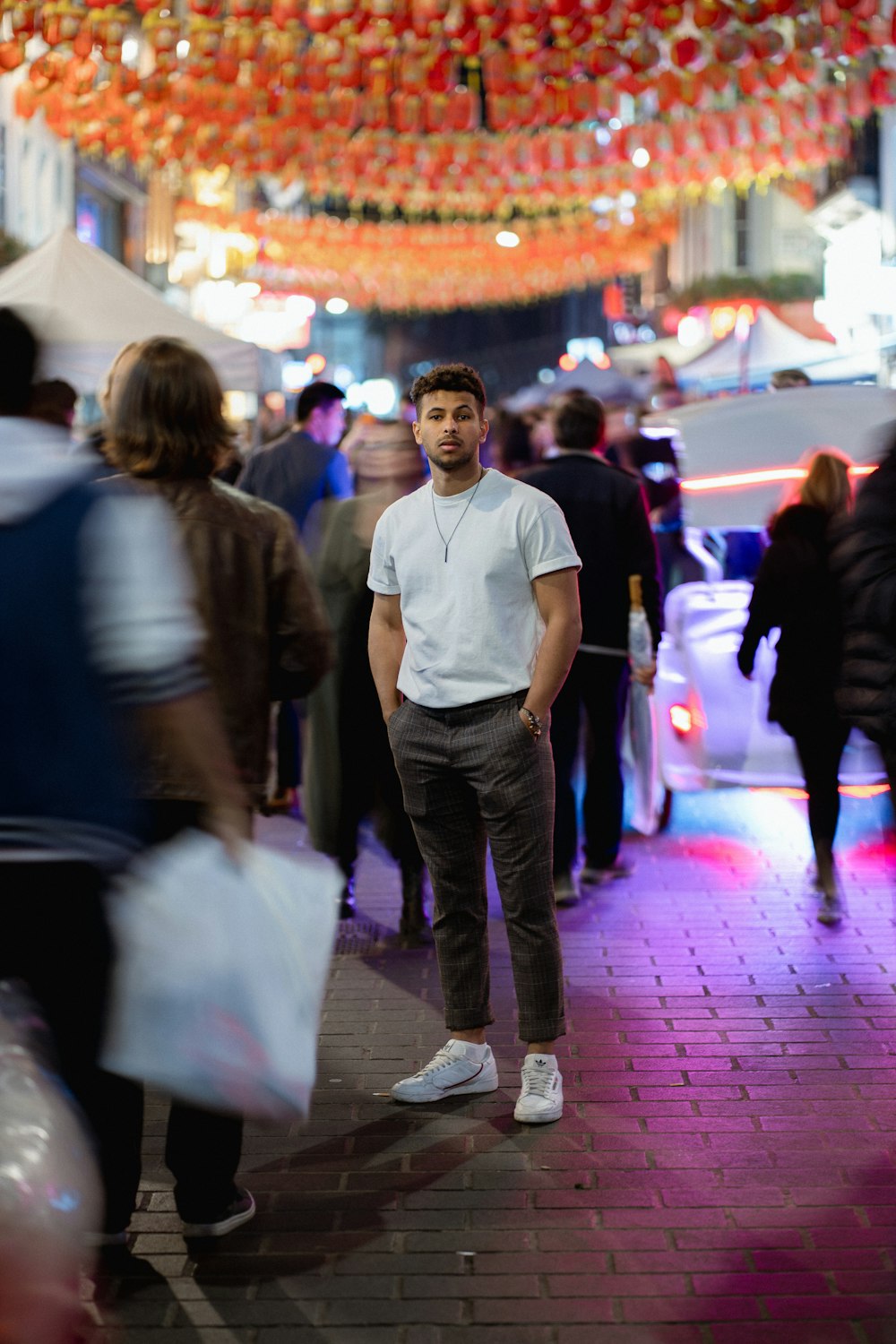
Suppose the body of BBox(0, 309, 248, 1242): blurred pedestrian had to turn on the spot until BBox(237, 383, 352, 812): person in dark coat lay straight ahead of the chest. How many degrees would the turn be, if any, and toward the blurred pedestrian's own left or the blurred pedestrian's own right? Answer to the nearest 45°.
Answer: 0° — they already face them

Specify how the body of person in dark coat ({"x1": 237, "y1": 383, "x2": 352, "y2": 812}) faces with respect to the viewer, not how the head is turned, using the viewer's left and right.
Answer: facing away from the viewer and to the right of the viewer

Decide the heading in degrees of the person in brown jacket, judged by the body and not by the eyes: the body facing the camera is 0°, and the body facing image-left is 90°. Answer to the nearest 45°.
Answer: approximately 180°

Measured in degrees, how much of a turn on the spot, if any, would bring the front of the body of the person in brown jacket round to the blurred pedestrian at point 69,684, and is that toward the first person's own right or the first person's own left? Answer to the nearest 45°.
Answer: approximately 180°

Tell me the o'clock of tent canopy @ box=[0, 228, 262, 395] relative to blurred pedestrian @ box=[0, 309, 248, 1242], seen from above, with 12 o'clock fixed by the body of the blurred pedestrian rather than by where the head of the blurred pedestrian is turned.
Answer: The tent canopy is roughly at 12 o'clock from the blurred pedestrian.

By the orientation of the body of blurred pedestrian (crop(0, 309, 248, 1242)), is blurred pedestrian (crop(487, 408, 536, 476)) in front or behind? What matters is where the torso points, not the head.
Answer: in front

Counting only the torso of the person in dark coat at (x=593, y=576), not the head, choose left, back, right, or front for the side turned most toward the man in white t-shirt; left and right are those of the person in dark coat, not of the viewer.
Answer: back

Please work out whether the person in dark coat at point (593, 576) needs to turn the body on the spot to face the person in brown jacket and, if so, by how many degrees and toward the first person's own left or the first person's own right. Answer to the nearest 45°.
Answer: approximately 180°

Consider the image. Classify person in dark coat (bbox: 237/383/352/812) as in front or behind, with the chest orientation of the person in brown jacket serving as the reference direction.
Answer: in front

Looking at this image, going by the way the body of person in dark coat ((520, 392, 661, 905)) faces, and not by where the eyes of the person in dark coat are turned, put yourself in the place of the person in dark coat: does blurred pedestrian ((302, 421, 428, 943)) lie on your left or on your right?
on your left

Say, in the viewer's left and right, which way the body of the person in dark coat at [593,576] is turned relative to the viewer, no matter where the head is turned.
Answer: facing away from the viewer

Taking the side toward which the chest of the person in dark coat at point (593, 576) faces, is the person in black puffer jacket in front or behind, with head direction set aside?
behind

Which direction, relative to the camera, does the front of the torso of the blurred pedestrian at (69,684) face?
away from the camera

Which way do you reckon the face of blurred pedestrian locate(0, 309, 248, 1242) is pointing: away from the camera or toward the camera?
away from the camera
